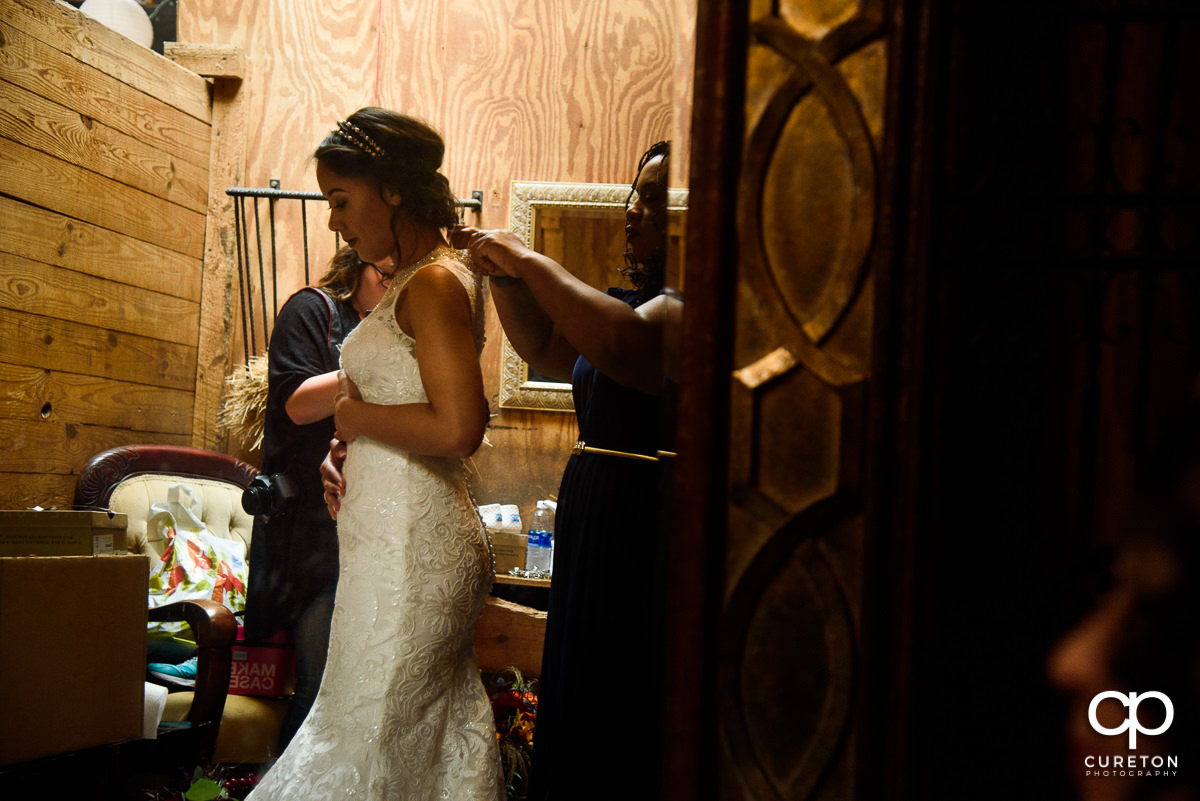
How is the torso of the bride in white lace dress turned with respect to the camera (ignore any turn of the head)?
to the viewer's left

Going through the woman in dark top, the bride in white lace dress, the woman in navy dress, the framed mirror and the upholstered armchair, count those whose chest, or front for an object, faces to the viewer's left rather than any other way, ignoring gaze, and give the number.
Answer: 2

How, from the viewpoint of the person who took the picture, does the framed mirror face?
facing the viewer

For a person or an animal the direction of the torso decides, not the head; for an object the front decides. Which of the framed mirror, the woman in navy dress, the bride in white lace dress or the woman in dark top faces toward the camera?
the framed mirror

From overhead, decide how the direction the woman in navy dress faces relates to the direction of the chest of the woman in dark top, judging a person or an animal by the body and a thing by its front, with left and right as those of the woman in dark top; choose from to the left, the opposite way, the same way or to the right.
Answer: the opposite way

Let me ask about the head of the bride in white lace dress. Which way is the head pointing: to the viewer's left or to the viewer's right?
to the viewer's left

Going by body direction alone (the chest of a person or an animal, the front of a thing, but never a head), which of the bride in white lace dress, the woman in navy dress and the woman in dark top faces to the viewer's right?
the woman in dark top

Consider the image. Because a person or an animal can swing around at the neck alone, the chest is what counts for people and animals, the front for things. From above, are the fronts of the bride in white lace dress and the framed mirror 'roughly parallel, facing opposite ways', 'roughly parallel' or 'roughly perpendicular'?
roughly perpendicular

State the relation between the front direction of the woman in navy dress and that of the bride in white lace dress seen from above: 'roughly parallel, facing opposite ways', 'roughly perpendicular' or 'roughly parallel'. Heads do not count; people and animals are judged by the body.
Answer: roughly parallel

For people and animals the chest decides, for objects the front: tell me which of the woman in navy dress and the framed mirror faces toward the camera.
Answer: the framed mirror

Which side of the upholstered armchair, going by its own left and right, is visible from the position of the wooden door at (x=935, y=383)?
front

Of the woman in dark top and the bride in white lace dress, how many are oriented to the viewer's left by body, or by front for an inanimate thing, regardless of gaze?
1
